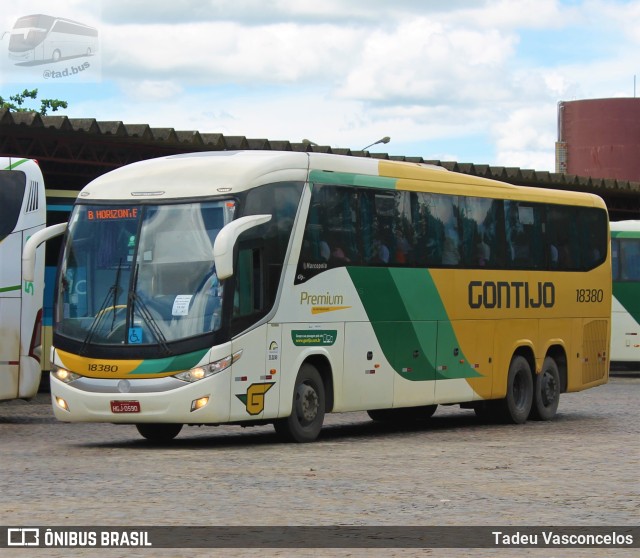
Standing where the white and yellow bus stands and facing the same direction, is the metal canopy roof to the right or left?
on its right

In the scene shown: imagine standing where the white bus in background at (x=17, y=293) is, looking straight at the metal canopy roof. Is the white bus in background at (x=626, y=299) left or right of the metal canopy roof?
right

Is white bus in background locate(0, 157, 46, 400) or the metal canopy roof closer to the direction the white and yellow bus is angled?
the white bus in background

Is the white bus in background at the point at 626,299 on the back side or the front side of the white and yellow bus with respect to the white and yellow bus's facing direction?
on the back side

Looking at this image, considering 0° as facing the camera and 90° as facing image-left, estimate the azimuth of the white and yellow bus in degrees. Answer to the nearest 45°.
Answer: approximately 45°
